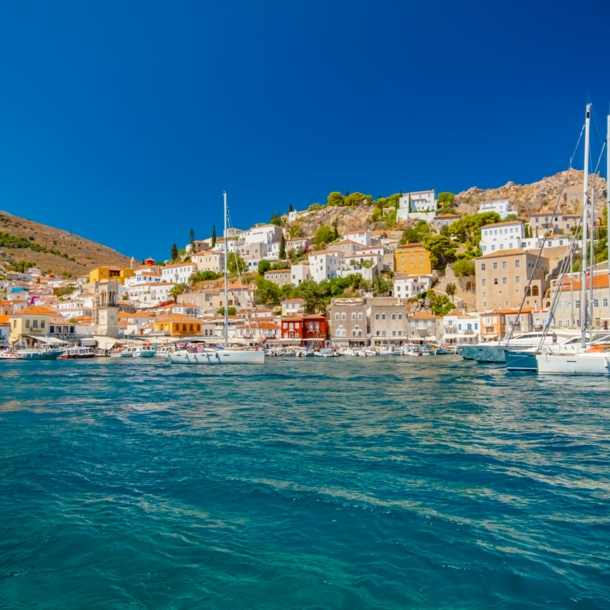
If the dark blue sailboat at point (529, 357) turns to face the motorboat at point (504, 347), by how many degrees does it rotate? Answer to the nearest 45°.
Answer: approximately 90° to its right

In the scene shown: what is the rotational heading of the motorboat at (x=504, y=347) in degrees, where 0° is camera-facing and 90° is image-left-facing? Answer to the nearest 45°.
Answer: approximately 90°

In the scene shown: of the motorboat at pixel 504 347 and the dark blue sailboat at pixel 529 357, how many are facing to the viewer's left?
2

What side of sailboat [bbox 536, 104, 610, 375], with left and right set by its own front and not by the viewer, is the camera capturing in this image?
left

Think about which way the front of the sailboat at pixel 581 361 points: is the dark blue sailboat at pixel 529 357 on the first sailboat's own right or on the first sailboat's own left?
on the first sailboat's own right

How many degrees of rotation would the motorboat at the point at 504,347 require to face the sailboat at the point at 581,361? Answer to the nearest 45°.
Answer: approximately 90° to its left

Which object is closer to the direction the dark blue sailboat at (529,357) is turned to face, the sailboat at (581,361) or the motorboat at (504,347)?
the motorboat

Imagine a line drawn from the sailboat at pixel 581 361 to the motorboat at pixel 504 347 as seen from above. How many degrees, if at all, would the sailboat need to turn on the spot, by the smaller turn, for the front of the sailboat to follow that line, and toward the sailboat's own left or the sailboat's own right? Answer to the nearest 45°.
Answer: approximately 90° to the sailboat's own right

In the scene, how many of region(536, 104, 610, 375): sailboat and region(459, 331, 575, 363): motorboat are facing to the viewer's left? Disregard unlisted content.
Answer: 2
